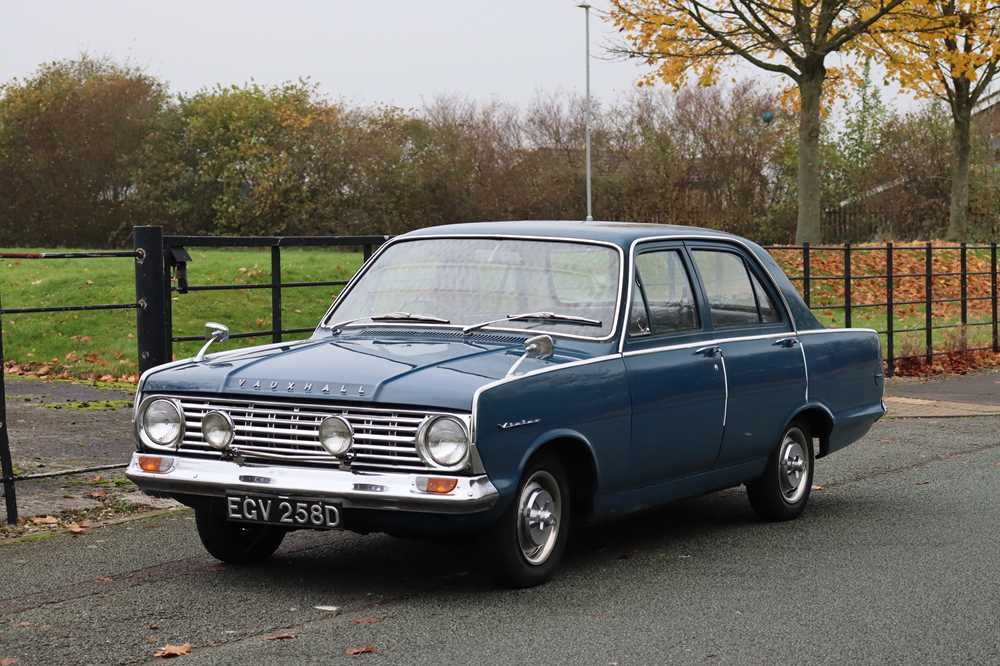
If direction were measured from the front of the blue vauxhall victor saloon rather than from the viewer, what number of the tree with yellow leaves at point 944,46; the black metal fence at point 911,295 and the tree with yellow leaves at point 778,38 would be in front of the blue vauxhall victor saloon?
0

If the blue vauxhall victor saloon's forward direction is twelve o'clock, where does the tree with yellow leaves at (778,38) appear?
The tree with yellow leaves is roughly at 5 o'clock from the blue vauxhall victor saloon.

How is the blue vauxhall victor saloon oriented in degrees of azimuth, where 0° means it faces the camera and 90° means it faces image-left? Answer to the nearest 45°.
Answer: approximately 45°

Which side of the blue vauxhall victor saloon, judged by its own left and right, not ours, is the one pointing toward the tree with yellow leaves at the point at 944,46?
back

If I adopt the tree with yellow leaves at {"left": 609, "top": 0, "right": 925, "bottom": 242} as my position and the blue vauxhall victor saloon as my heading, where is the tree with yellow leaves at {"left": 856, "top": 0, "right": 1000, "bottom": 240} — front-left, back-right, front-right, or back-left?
back-left

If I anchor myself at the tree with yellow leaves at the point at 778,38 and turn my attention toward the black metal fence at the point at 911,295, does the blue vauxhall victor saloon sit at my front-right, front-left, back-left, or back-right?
front-right

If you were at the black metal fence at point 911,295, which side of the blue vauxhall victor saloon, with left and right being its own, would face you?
back

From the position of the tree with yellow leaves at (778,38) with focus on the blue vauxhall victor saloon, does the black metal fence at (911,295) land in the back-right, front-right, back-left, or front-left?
front-left
